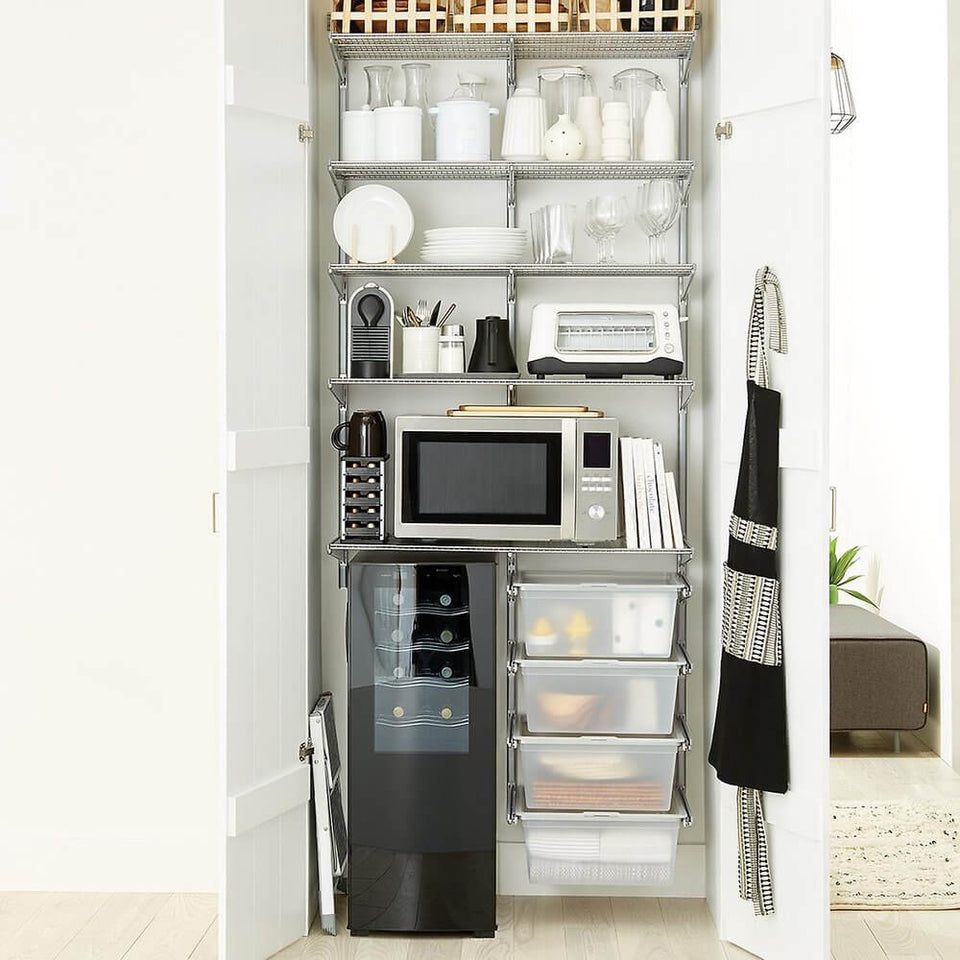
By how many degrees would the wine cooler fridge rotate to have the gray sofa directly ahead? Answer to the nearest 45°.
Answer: approximately 135° to its left

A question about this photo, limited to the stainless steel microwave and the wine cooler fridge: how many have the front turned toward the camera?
2

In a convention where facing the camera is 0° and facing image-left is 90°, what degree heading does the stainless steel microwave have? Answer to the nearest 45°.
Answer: approximately 0°

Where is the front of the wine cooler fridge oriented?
toward the camera
